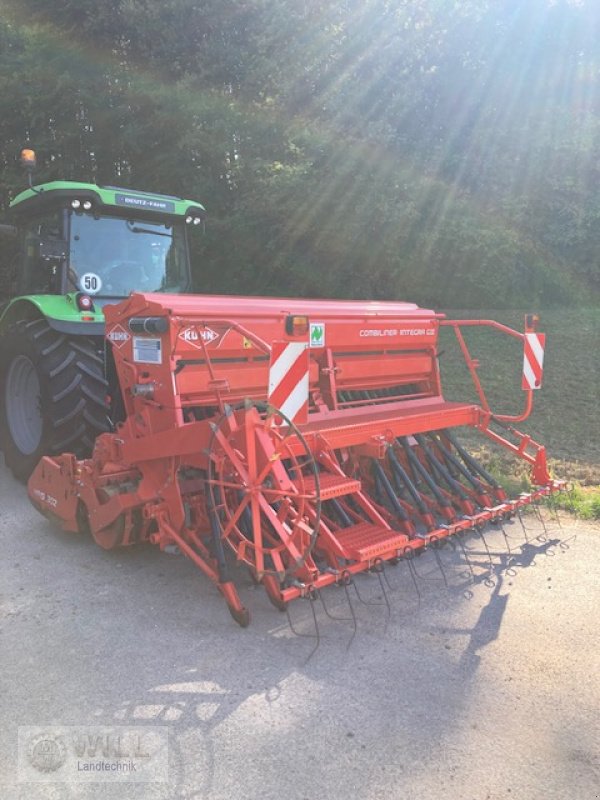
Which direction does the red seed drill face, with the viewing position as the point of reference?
facing away from the viewer and to the left of the viewer

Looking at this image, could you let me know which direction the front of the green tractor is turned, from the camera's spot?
facing away from the viewer and to the left of the viewer
